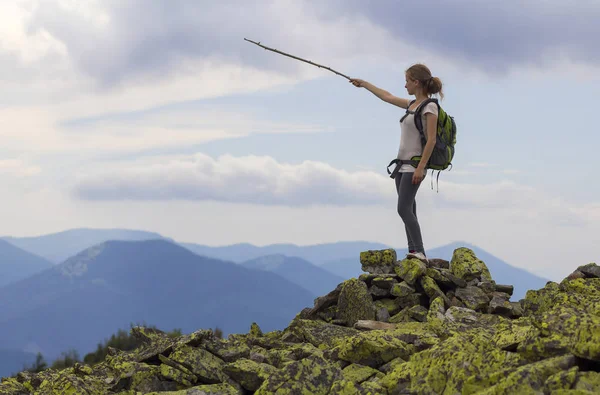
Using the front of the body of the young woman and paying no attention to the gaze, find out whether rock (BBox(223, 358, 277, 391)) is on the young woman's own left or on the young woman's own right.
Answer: on the young woman's own left

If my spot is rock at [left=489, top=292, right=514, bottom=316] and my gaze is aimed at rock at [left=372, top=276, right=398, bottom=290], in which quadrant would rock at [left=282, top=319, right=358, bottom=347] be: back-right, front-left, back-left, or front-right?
front-left

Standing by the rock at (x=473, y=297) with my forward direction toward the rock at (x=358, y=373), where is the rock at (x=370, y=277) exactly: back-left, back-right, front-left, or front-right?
front-right

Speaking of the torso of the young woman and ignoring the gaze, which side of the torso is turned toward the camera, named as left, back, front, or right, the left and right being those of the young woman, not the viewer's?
left

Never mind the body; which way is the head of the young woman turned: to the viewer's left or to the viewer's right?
to the viewer's left
